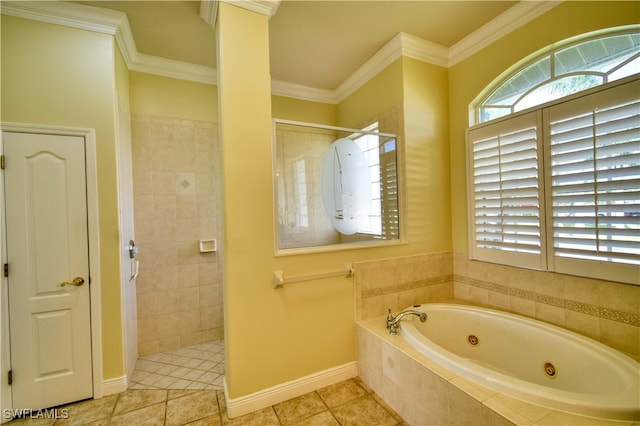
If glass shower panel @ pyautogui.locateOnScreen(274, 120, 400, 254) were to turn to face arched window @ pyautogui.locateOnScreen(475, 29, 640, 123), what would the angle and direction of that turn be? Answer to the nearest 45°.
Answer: approximately 45° to its left

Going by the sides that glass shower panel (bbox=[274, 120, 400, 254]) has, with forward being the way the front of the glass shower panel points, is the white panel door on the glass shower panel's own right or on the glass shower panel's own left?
on the glass shower panel's own right

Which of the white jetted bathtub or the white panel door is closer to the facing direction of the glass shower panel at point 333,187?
the white jetted bathtub
